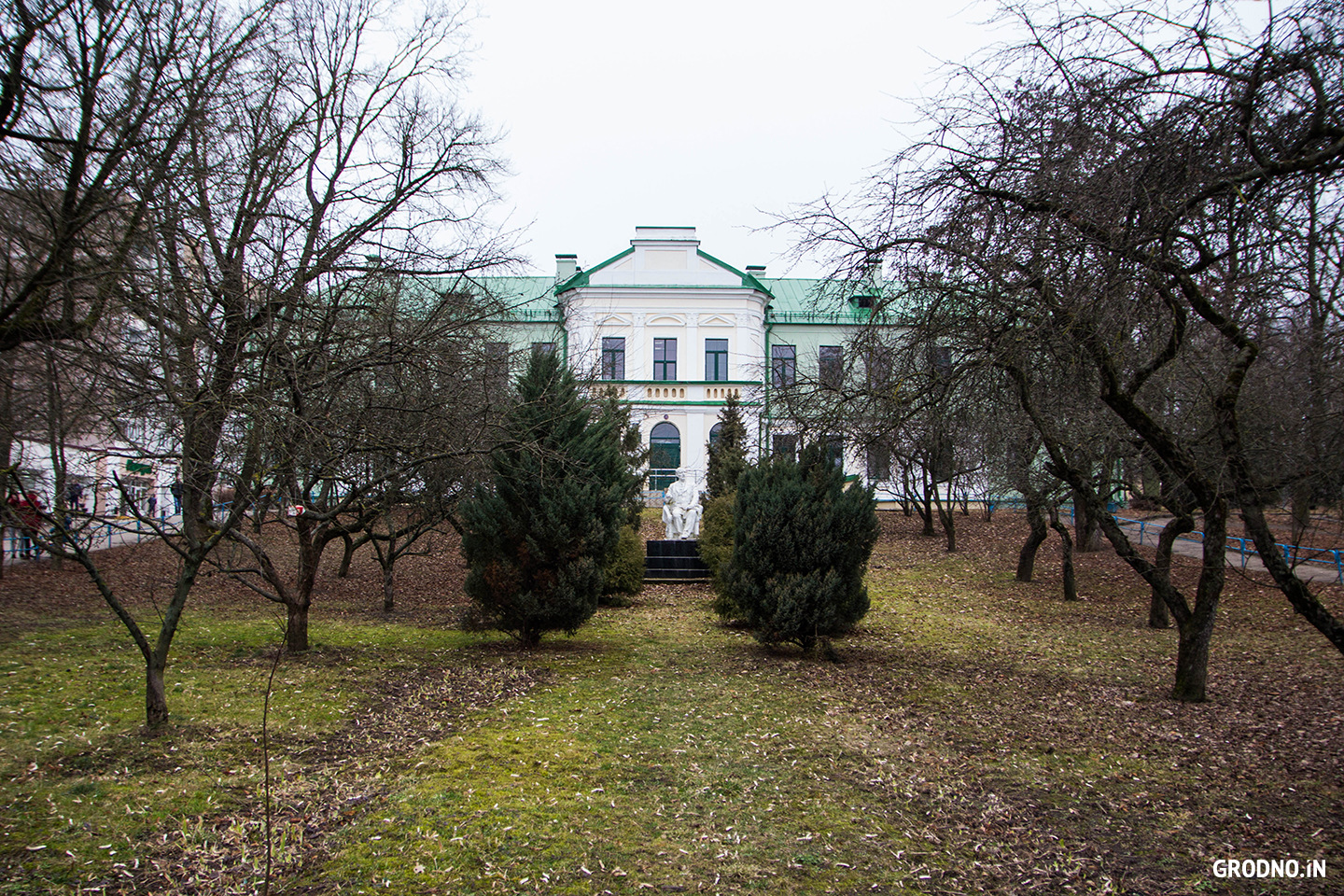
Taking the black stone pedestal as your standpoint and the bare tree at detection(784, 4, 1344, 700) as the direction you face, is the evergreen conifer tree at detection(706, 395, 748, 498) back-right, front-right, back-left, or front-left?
back-left

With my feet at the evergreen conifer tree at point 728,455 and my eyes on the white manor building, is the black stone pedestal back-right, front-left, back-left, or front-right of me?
back-left

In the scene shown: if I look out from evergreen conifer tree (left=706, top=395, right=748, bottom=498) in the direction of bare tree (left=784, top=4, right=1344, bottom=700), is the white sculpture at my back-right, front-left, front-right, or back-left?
front-right

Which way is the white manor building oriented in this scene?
toward the camera

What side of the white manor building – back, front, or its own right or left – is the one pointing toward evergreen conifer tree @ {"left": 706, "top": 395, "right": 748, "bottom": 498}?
front

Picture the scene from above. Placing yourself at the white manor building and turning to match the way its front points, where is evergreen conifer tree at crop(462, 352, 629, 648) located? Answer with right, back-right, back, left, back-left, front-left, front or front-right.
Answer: front

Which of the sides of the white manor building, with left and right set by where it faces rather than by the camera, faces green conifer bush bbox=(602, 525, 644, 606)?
front

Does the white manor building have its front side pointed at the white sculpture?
yes

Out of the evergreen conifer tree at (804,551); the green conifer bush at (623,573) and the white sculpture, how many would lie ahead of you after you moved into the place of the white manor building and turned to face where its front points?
3

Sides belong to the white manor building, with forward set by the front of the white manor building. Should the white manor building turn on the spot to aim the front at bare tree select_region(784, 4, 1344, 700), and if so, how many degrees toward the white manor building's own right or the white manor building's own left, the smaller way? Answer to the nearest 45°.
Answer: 0° — it already faces it
